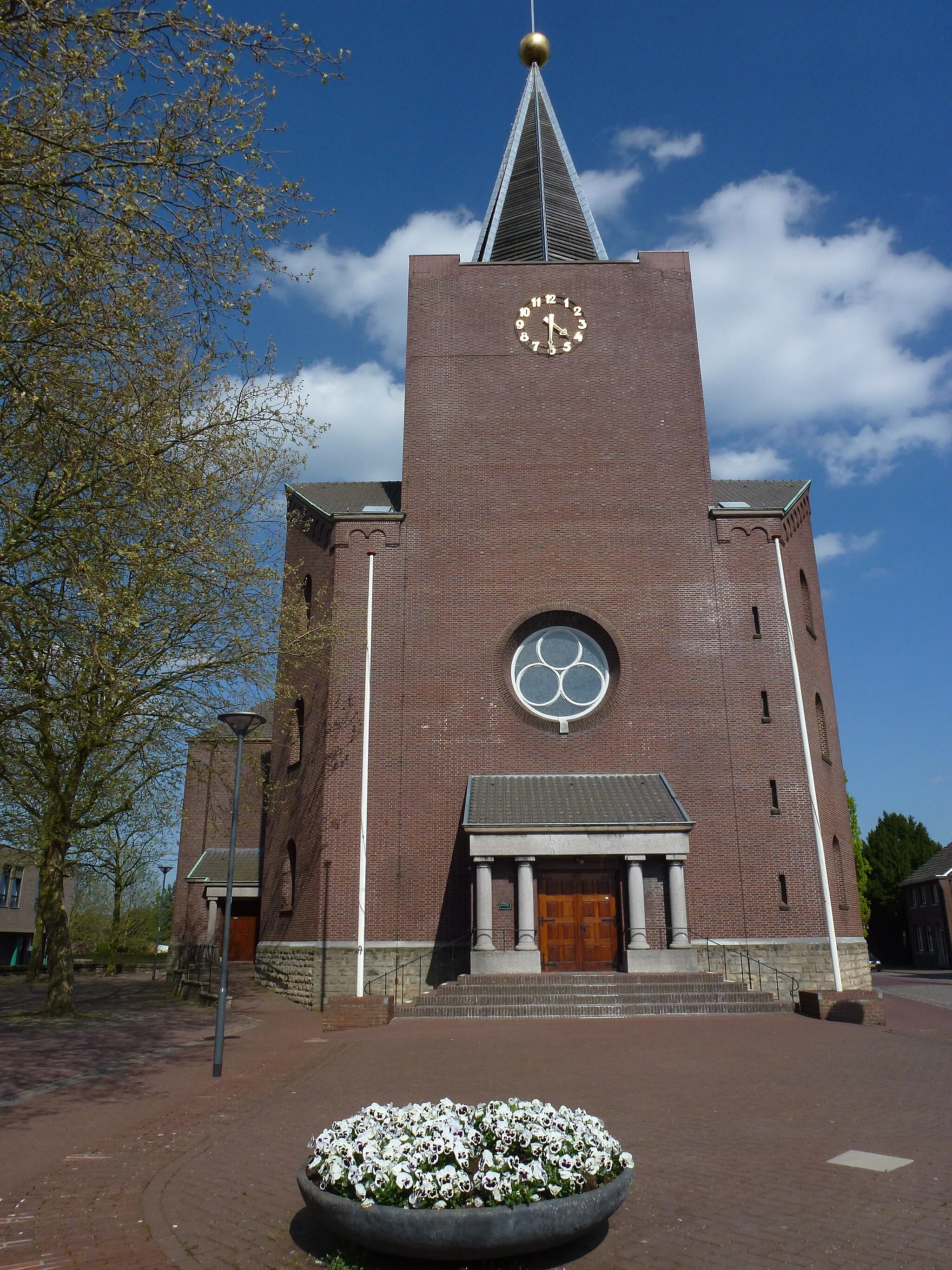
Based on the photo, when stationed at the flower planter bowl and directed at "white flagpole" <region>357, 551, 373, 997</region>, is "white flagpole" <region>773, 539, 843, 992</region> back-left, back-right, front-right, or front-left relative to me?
front-right

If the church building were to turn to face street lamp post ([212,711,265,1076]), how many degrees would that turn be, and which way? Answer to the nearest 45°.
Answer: approximately 45° to its right

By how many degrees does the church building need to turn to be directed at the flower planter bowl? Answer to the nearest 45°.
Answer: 0° — it already faces it

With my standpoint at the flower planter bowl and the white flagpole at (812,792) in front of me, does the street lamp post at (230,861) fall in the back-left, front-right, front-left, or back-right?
front-left

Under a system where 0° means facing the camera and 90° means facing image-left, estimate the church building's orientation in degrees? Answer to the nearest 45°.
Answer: approximately 0°
